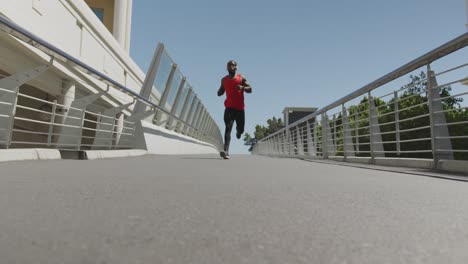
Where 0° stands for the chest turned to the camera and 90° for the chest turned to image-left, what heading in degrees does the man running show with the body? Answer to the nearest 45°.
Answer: approximately 0°
